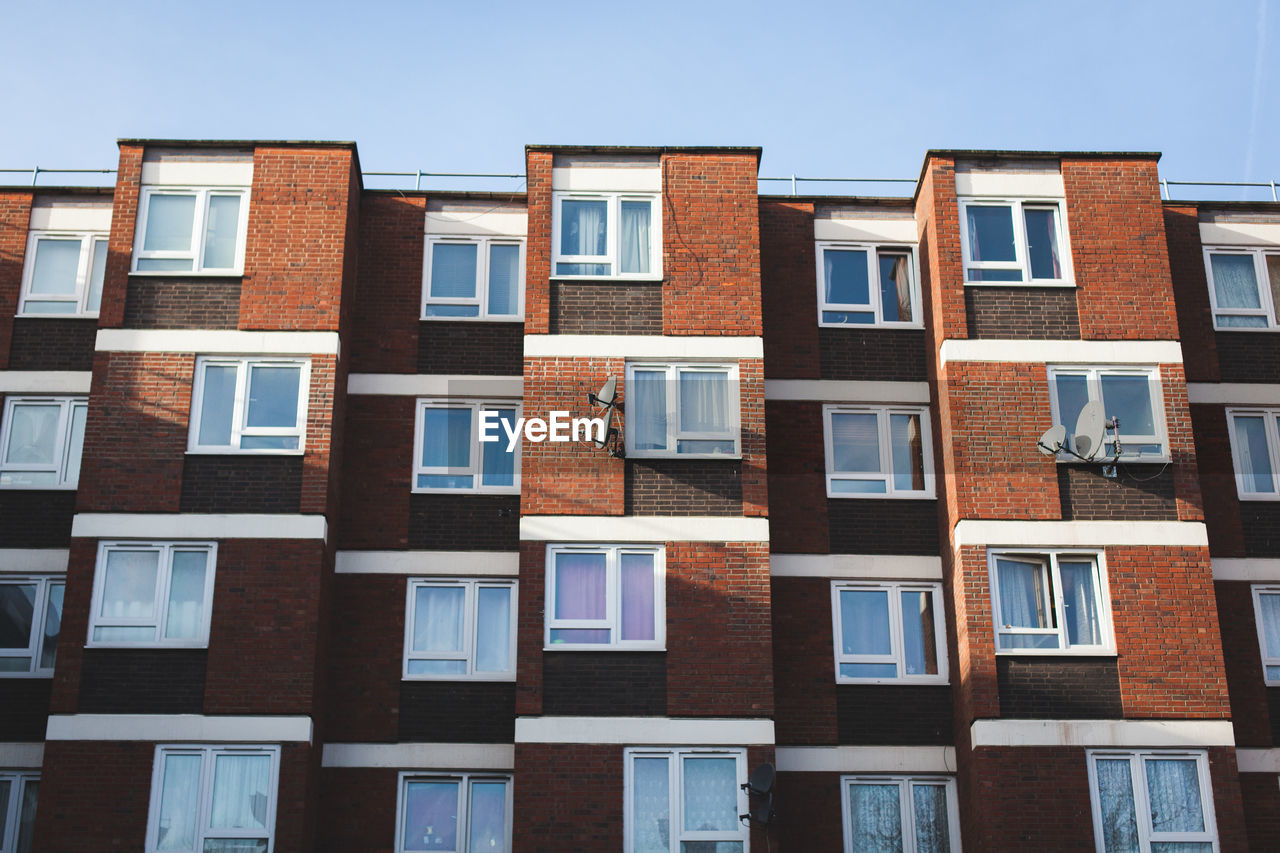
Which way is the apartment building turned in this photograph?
toward the camera

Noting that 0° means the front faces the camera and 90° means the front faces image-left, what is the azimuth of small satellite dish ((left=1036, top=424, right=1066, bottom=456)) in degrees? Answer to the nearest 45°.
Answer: approximately 45°
